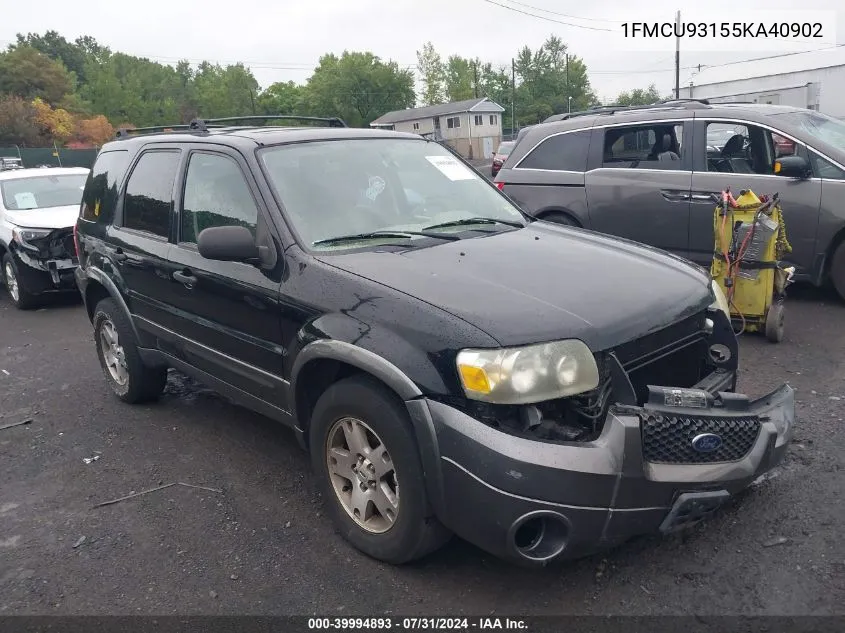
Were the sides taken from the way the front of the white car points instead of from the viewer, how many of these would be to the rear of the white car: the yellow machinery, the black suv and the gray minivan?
0

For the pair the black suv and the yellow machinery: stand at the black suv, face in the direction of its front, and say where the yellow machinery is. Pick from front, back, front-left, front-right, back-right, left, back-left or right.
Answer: left

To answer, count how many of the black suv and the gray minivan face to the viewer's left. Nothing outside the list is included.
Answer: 0

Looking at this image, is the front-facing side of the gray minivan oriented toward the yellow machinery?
no

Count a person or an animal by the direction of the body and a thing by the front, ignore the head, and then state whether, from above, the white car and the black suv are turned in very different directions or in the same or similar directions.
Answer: same or similar directions

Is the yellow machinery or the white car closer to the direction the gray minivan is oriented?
the yellow machinery

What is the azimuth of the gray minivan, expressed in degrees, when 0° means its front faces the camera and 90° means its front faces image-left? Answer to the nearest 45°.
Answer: approximately 270°

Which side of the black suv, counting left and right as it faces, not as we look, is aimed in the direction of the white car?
back

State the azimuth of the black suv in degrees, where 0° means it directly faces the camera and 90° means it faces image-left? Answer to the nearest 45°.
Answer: approximately 315°

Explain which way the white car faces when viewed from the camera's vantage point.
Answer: facing the viewer and to the right of the viewer

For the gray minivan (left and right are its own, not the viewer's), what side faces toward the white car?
back

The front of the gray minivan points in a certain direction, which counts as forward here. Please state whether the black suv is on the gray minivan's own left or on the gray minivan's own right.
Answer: on the gray minivan's own right

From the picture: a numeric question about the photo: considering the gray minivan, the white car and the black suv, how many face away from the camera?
0
